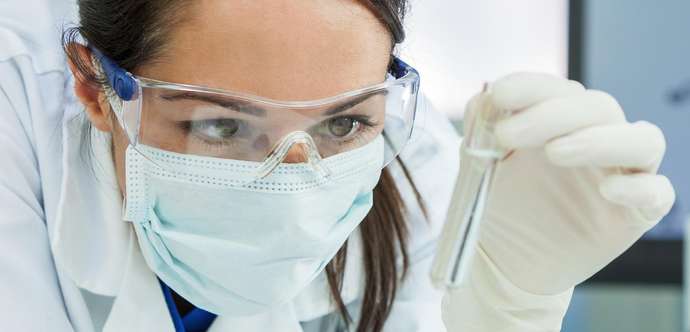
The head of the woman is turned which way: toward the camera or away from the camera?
toward the camera

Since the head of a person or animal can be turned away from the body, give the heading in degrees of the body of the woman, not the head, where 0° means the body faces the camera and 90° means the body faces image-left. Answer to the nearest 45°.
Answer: approximately 315°
